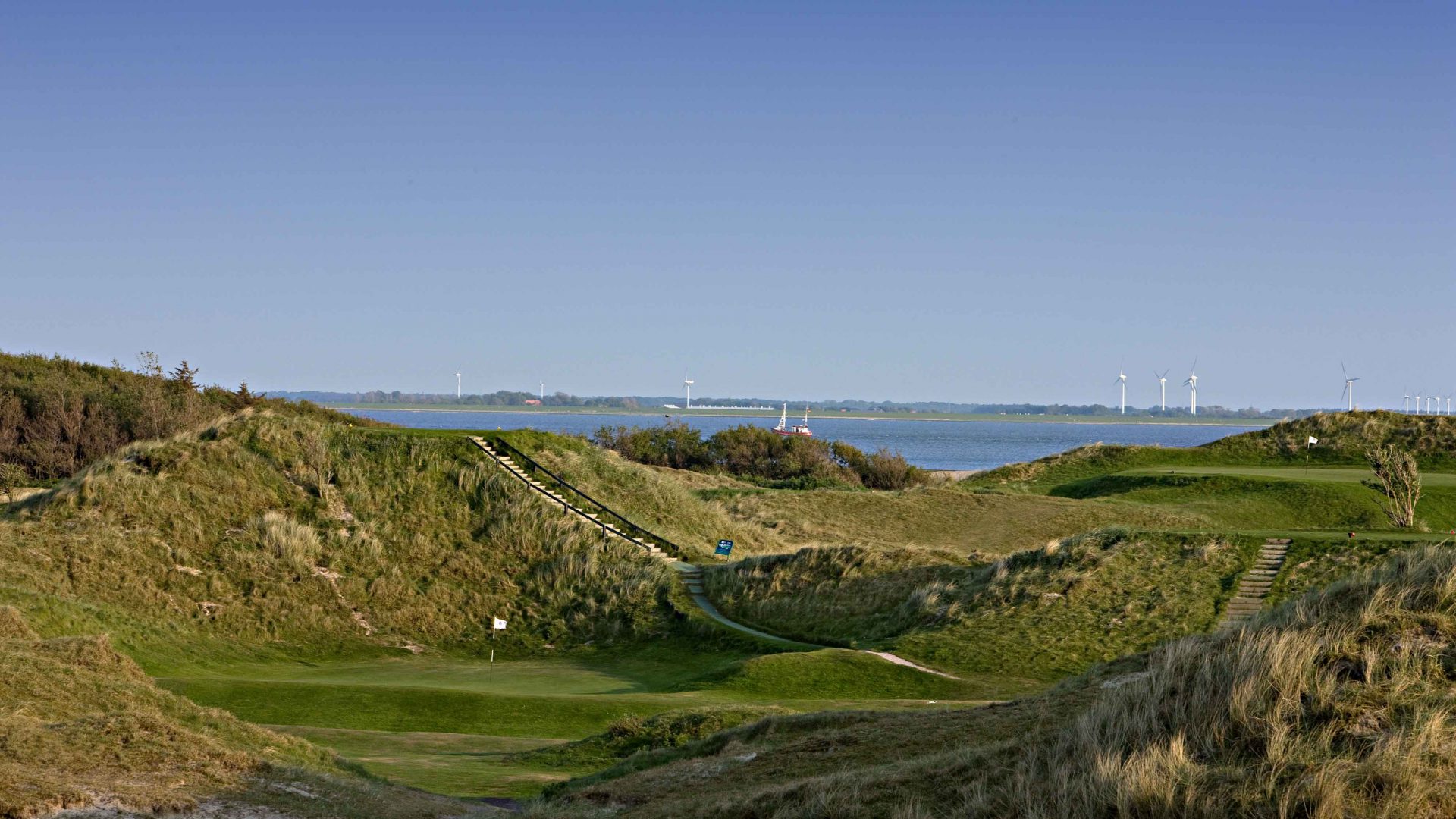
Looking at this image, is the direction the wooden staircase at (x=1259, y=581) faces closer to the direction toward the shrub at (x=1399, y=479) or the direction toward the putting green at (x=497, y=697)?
the putting green

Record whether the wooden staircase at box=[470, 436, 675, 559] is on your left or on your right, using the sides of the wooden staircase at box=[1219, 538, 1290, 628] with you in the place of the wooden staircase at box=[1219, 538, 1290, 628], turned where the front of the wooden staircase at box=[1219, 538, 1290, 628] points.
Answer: on your right

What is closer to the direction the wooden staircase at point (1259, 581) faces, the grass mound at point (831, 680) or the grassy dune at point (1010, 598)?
the grass mound

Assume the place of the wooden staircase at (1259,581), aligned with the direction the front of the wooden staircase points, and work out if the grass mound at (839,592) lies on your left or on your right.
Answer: on your right

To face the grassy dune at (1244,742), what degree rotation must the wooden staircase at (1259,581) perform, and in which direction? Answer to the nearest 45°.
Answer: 0° — it already faces it

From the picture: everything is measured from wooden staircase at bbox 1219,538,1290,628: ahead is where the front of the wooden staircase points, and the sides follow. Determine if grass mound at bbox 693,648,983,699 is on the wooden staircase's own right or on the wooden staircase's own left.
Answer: on the wooden staircase's own right

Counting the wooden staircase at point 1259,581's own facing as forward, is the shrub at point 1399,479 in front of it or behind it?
behind

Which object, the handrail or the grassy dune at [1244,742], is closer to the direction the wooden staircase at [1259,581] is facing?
the grassy dune

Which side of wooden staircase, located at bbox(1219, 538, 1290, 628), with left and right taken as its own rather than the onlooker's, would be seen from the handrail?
right

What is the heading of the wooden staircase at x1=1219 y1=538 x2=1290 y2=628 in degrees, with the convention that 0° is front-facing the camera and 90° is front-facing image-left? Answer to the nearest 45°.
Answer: approximately 0°
